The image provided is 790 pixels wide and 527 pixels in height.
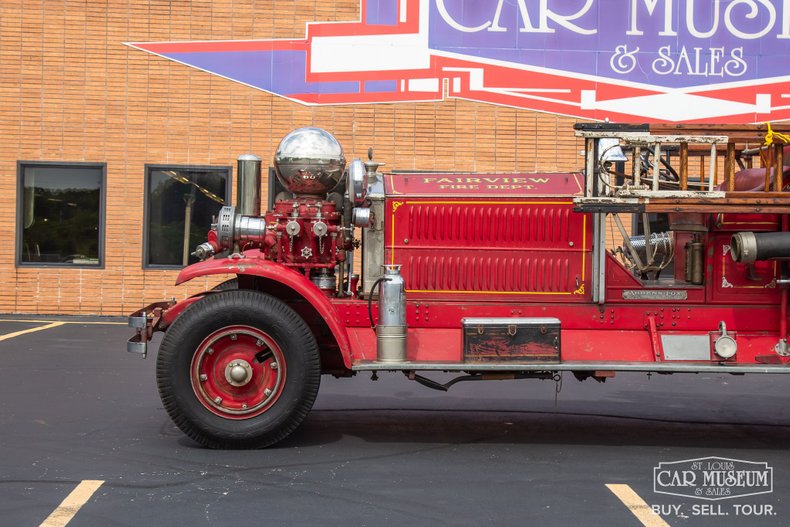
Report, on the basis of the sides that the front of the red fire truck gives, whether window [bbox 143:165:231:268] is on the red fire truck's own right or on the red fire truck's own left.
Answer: on the red fire truck's own right

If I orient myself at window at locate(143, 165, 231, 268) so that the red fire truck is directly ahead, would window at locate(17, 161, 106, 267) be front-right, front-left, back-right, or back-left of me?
back-right

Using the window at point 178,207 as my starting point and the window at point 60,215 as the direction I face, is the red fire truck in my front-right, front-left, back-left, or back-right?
back-left

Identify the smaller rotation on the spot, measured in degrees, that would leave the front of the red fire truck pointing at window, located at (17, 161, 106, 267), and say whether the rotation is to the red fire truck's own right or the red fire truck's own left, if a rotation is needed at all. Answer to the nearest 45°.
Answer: approximately 45° to the red fire truck's own right

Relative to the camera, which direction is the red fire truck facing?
to the viewer's left
